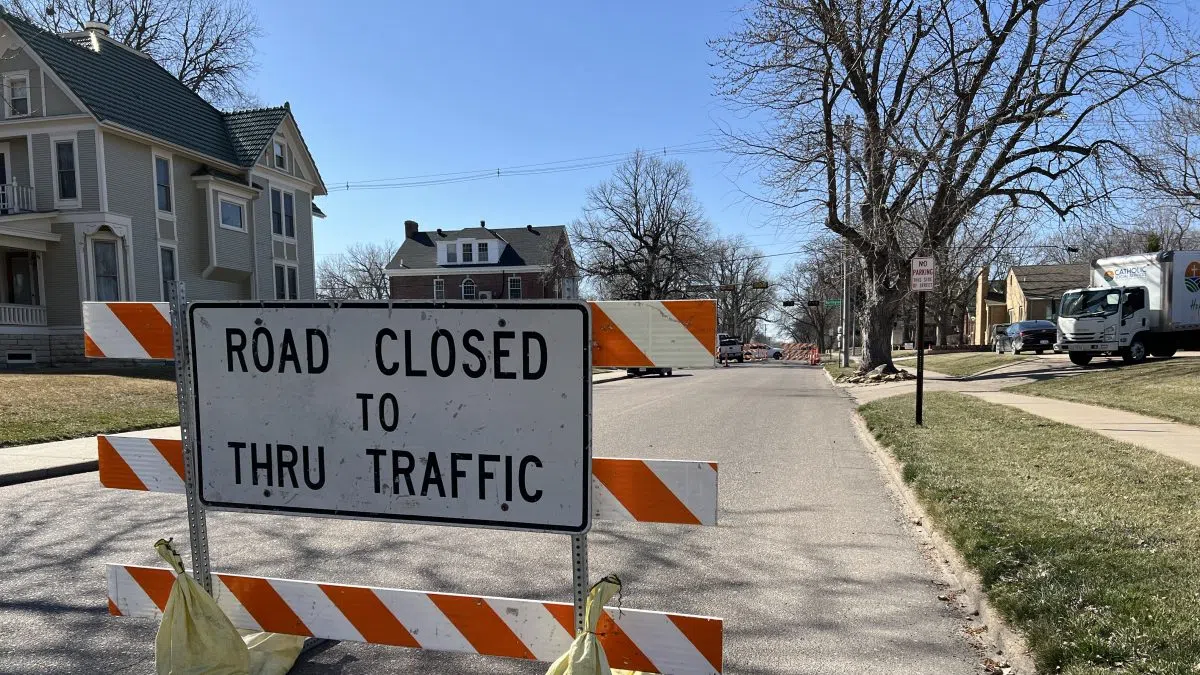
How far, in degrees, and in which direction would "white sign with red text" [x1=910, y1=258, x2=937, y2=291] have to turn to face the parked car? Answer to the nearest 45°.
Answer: approximately 180°

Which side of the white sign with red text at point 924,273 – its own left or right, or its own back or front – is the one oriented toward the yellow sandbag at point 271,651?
front

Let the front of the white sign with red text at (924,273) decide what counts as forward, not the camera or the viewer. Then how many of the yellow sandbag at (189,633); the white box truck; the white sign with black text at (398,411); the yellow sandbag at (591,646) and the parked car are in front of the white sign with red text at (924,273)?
3

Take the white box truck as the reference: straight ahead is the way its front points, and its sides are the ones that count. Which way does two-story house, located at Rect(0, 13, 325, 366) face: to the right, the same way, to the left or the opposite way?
to the left

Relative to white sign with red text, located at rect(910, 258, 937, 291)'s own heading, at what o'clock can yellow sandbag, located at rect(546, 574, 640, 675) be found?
The yellow sandbag is roughly at 12 o'clock from the white sign with red text.

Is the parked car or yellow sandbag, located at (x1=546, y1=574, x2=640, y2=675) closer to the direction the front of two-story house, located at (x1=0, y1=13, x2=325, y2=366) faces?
the yellow sandbag

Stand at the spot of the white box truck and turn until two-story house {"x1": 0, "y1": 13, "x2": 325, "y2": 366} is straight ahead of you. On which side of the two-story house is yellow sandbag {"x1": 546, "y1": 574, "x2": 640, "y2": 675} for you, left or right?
left

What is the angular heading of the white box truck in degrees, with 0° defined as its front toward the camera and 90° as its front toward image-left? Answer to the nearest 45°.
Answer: approximately 45°

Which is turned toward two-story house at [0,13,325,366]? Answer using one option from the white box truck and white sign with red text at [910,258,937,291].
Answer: the white box truck

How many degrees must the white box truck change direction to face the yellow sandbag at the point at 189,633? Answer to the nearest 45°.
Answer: approximately 45° to its left

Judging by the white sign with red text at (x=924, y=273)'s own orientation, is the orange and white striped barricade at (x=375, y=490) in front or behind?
in front

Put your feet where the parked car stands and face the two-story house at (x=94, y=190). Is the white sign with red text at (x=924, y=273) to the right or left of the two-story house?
left
